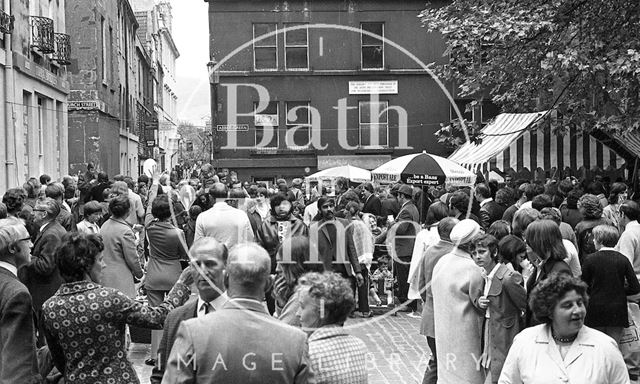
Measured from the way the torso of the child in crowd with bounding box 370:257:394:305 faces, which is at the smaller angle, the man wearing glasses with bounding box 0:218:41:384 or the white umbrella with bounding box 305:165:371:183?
the man wearing glasses

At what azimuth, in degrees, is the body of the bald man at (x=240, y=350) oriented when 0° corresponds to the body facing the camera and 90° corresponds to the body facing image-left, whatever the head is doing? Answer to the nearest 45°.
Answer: approximately 180°

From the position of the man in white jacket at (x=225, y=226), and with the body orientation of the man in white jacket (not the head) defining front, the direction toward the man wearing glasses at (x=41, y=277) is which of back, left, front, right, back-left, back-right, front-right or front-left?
back-left

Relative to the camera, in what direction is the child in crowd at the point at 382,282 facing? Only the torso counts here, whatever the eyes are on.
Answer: toward the camera

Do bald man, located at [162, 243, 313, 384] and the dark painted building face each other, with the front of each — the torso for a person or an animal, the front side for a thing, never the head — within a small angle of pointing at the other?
yes

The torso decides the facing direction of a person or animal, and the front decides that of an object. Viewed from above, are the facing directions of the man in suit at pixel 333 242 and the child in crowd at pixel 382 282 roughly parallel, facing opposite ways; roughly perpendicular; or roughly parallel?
roughly parallel

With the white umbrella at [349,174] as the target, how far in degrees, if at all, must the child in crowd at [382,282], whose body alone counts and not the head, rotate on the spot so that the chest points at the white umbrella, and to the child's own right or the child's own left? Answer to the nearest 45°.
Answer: approximately 180°

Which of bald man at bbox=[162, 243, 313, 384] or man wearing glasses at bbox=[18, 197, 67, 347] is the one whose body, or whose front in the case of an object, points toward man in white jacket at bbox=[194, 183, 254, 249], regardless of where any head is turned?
bald man at bbox=[162, 243, 313, 384]

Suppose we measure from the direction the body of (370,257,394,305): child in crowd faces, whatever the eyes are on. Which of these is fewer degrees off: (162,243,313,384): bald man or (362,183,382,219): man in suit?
the bald man

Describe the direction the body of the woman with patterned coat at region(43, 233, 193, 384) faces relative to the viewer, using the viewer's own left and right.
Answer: facing away from the viewer and to the right of the viewer

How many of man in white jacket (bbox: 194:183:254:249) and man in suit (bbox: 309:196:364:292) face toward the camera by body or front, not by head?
1
